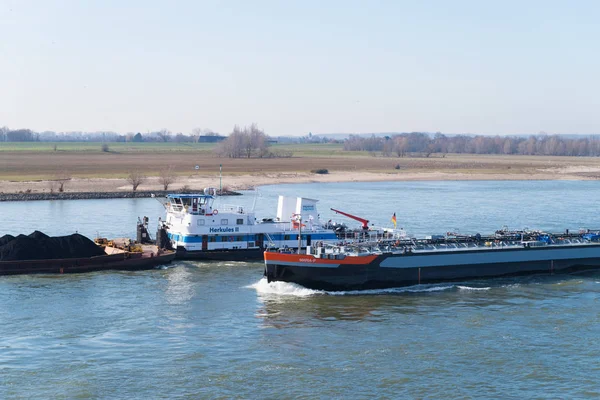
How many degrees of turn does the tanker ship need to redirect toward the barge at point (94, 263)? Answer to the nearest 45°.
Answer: approximately 45° to its right

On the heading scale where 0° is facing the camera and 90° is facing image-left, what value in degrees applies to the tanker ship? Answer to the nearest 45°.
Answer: approximately 45°

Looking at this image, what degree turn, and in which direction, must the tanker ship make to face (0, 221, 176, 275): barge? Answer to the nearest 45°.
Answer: approximately 45° to its right
